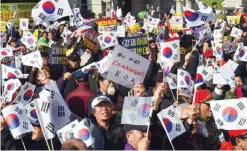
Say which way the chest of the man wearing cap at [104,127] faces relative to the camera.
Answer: toward the camera

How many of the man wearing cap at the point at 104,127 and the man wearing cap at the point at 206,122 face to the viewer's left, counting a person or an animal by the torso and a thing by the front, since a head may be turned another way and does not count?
0

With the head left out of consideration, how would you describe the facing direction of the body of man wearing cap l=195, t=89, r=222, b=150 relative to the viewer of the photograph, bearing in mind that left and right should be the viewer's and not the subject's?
facing the viewer and to the right of the viewer

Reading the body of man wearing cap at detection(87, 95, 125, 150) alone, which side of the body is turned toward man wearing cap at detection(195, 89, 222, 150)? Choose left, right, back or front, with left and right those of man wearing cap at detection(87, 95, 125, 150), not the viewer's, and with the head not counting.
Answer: left

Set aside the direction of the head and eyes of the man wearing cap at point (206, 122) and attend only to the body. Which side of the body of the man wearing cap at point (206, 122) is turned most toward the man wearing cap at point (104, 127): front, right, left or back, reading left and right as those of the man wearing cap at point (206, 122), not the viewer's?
right
